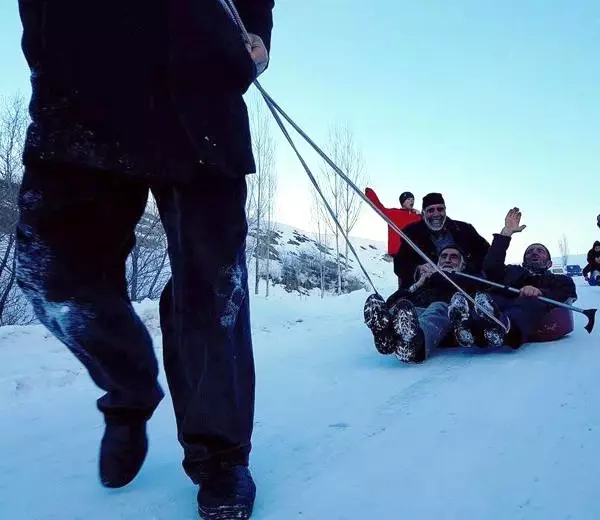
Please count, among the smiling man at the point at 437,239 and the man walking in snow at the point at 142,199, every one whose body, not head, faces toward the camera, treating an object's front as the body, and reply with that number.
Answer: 2

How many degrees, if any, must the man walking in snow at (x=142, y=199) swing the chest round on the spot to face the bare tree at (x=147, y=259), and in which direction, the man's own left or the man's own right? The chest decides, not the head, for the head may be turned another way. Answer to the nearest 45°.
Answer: approximately 180°

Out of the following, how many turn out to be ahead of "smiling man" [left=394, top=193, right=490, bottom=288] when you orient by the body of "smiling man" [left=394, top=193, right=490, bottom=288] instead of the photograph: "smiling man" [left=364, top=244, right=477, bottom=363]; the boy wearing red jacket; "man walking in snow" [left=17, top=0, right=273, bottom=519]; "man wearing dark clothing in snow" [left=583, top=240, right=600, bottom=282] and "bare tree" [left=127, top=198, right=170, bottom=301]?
2

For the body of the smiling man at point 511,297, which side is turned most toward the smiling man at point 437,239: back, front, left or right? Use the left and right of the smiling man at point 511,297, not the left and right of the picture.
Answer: right

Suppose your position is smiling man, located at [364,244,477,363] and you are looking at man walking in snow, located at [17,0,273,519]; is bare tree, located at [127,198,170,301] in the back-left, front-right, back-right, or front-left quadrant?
back-right

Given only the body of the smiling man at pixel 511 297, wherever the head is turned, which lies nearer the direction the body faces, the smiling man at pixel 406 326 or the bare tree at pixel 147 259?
the smiling man

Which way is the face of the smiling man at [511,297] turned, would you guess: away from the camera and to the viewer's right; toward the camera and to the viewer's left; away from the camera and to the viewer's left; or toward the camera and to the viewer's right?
toward the camera and to the viewer's left

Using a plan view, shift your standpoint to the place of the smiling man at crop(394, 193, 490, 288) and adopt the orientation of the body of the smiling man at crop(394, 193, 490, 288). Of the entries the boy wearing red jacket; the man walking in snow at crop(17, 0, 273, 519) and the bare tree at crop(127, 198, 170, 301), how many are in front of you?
1

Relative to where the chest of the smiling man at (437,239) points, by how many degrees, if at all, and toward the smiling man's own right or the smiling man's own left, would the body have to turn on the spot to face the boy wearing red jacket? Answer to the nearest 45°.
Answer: approximately 180°

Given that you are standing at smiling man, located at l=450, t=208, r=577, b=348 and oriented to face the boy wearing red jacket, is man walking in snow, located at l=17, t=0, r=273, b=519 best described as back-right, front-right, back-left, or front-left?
back-left
